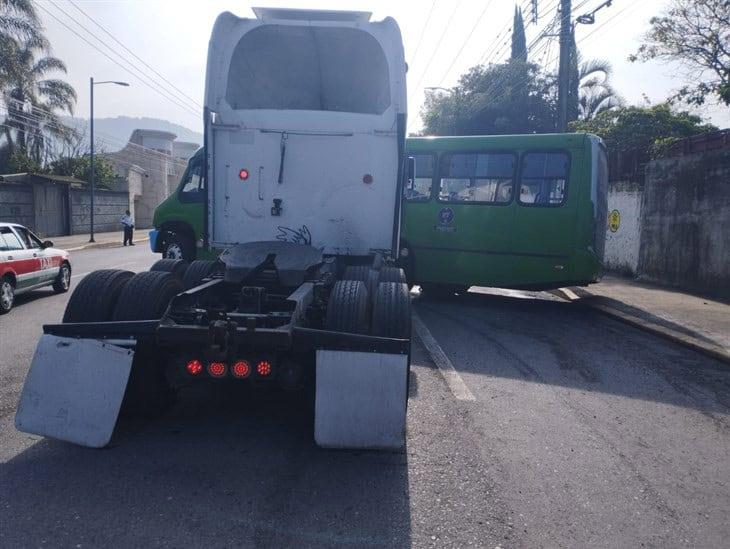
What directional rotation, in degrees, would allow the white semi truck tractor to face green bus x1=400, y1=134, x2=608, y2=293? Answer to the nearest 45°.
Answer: approximately 45° to its right

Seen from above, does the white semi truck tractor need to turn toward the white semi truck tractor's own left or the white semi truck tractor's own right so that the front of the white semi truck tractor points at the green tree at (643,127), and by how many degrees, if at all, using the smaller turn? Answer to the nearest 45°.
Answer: approximately 45° to the white semi truck tractor's own right

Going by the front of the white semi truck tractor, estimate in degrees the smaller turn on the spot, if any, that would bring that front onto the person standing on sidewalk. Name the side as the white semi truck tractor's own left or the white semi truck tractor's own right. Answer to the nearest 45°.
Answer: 0° — it already faces them

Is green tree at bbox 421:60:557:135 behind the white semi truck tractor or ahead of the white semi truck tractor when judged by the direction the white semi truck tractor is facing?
ahead

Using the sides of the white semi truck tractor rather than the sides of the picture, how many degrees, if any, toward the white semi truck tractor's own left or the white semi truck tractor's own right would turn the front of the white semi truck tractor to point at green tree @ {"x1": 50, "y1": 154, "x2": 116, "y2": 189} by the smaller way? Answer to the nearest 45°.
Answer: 0° — it already faces it

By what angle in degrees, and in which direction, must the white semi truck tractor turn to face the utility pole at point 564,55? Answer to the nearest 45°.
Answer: approximately 45° to its right

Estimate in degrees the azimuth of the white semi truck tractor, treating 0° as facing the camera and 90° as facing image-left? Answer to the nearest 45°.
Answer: approximately 180°
